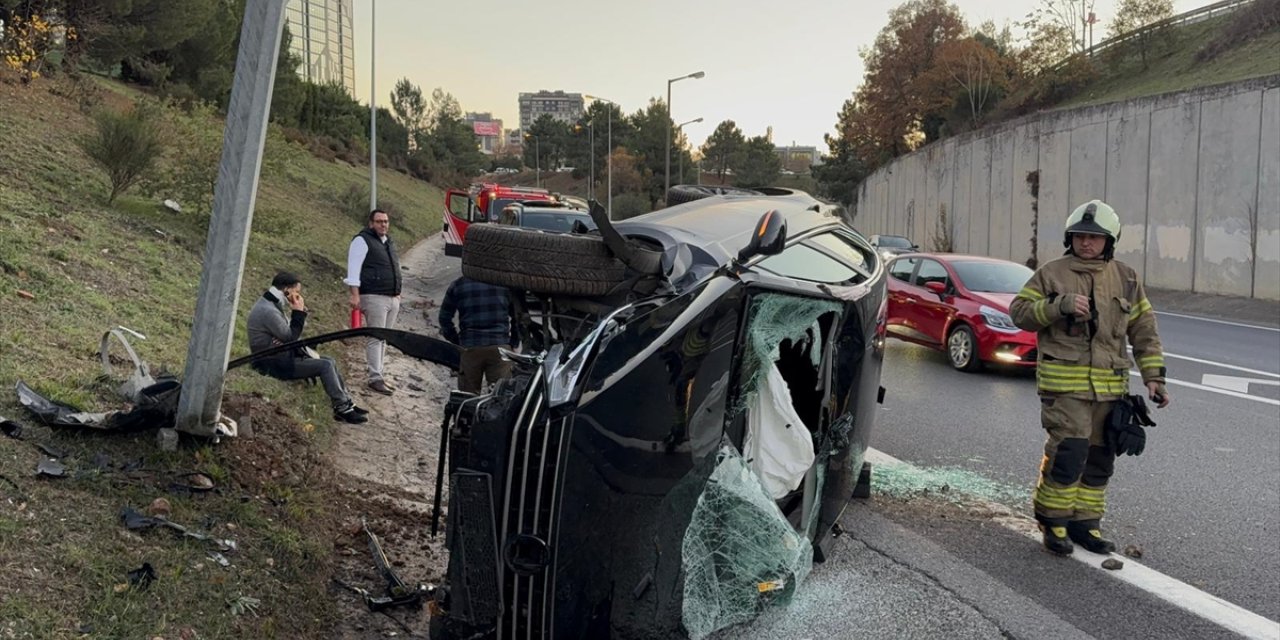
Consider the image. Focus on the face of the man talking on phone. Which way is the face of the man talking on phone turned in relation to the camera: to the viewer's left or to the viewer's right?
to the viewer's right

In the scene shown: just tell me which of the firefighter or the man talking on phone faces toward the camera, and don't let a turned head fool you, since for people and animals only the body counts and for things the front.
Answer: the firefighter

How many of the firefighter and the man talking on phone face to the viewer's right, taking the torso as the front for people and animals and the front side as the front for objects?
1

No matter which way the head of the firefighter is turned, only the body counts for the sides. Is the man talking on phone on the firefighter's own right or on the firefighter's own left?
on the firefighter's own right

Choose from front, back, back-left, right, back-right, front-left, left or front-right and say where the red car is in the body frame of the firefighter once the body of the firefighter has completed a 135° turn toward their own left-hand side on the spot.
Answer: front-left

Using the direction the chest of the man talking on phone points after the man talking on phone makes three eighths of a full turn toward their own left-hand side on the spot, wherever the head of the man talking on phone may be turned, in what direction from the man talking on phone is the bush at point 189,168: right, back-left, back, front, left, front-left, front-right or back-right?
front-right

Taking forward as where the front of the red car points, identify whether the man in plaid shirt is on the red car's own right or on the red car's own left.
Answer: on the red car's own right

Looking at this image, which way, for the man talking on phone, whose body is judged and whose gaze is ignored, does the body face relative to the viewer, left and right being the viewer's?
facing to the right of the viewer

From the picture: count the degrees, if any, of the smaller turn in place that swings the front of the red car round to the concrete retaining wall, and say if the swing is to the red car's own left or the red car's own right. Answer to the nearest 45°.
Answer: approximately 135° to the red car's own left

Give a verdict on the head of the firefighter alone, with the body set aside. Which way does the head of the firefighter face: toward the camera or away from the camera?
toward the camera

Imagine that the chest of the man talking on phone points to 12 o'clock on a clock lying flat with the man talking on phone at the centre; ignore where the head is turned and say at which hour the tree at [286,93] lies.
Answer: The tree is roughly at 9 o'clock from the man talking on phone.

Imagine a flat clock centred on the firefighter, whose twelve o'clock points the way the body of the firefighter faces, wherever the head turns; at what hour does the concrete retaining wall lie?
The concrete retaining wall is roughly at 6 o'clock from the firefighter.

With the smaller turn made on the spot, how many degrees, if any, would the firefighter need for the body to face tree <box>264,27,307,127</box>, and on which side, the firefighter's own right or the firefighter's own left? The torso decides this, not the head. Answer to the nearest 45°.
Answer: approximately 135° to the firefighter's own right

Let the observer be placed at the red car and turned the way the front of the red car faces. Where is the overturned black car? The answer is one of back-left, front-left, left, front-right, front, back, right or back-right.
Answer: front-right

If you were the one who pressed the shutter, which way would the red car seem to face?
facing the viewer and to the right of the viewer

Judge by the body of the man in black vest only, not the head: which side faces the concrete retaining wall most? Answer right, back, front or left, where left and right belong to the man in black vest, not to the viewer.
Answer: left

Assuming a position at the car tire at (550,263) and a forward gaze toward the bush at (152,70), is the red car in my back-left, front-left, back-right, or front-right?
front-right

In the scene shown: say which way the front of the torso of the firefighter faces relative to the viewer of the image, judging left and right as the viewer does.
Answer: facing the viewer

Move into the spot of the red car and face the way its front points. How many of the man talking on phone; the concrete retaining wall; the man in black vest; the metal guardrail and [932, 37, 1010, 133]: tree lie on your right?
2
